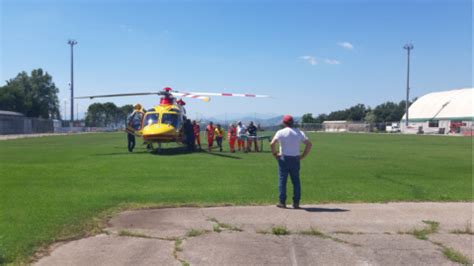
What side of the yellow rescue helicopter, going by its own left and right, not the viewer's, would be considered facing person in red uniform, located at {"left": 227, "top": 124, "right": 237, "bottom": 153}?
left

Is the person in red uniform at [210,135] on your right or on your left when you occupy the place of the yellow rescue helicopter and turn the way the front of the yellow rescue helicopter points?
on your left

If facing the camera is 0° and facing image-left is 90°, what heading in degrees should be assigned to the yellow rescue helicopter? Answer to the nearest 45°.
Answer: approximately 0°
